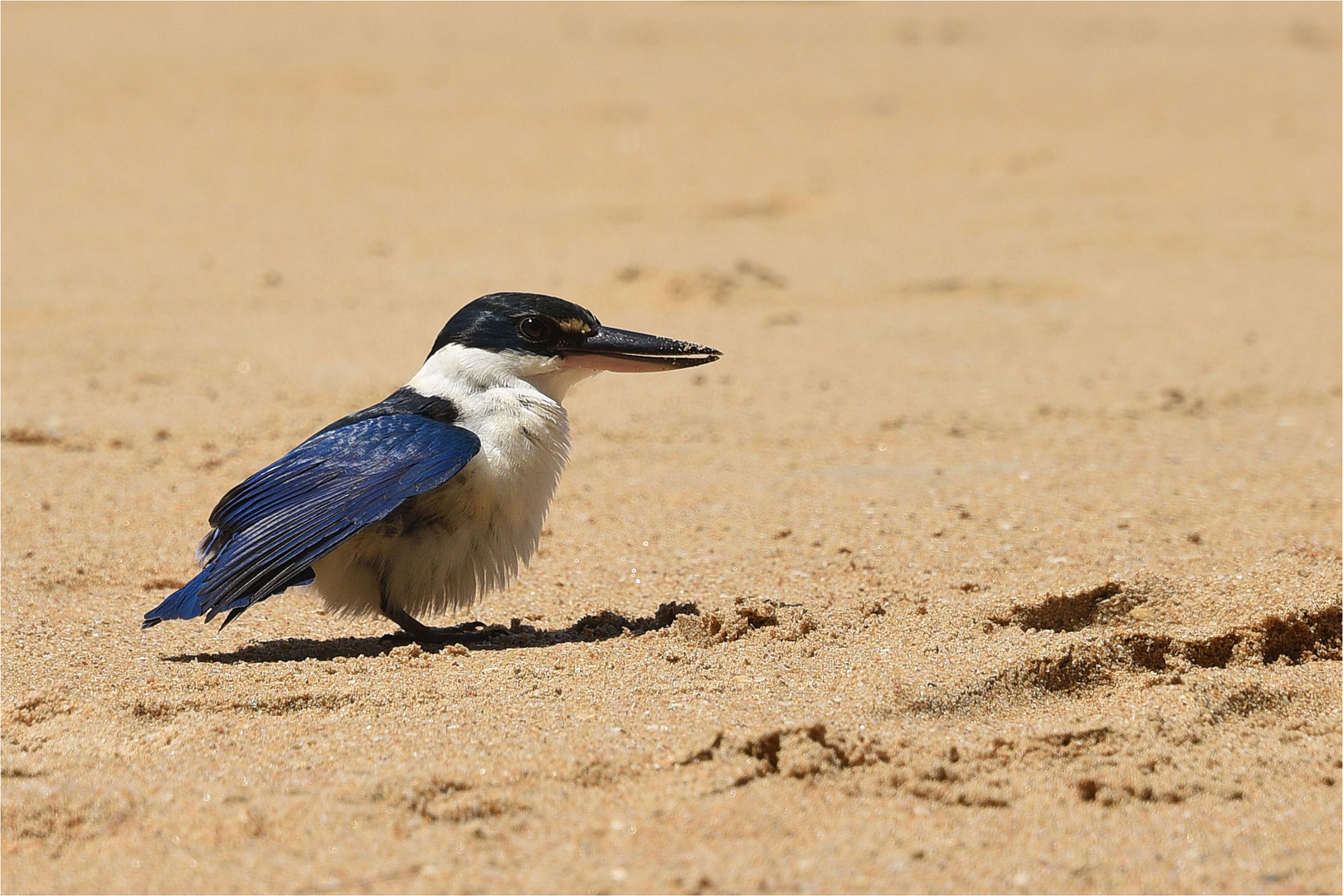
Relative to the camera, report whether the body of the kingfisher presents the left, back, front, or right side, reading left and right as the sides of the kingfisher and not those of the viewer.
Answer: right
